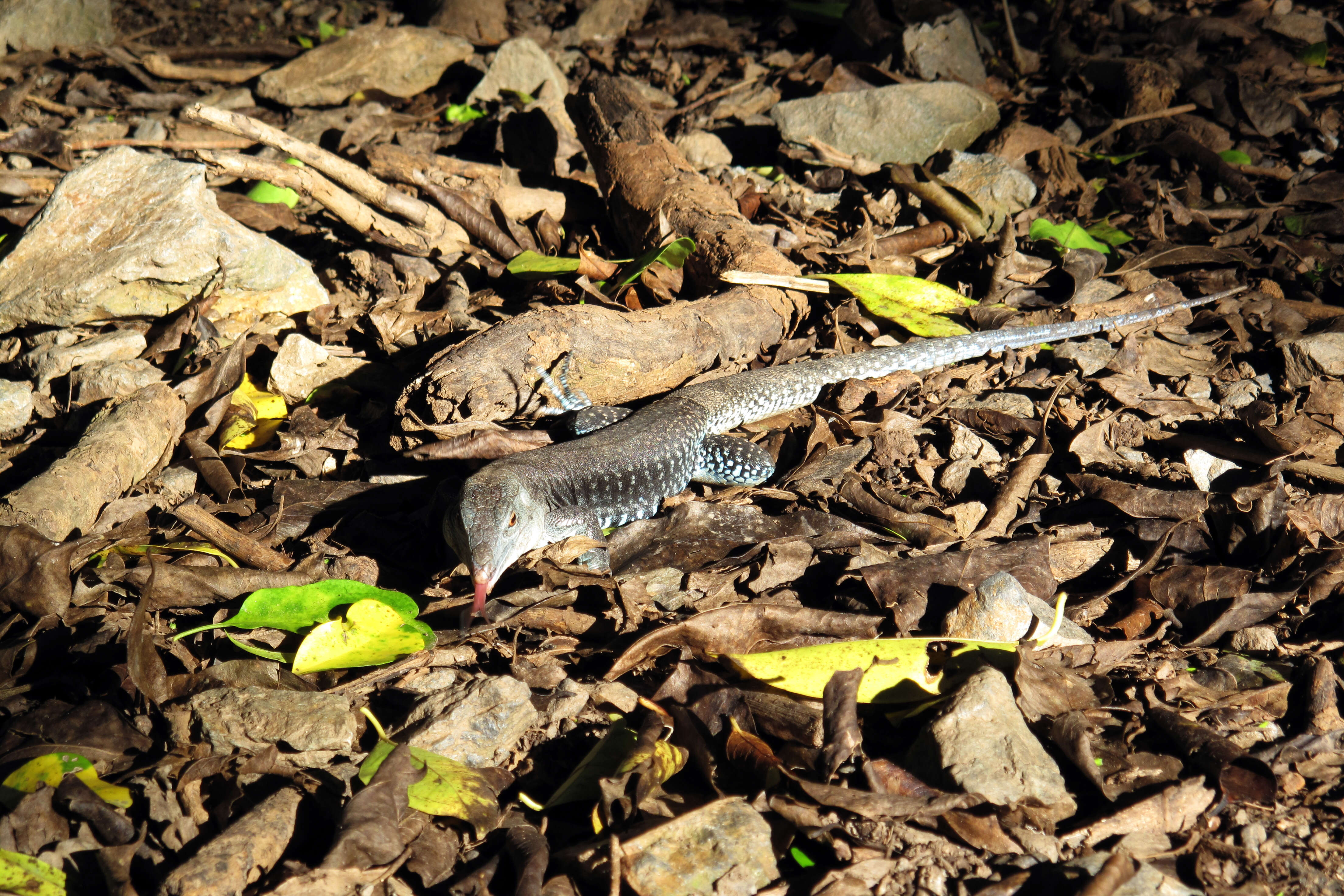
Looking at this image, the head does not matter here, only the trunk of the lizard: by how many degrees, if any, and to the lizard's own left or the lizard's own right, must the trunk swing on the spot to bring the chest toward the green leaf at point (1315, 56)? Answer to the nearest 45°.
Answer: approximately 180°

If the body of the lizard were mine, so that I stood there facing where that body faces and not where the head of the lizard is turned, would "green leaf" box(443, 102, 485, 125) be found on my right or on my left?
on my right

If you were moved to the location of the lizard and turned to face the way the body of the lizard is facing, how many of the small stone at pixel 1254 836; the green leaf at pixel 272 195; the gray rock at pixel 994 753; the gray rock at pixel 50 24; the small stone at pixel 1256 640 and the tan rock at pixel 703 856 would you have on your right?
2

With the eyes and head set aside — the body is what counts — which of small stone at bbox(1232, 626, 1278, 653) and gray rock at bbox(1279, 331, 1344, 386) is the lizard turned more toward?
the small stone

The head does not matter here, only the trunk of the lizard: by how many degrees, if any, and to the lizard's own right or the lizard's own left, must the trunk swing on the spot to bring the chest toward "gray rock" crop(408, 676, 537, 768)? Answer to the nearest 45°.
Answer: approximately 45° to the lizard's own left

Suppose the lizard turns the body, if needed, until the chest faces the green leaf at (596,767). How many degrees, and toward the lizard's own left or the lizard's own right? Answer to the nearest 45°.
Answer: approximately 45° to the lizard's own left

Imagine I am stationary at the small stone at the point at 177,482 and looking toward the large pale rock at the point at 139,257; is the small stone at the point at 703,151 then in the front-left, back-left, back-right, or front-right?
front-right

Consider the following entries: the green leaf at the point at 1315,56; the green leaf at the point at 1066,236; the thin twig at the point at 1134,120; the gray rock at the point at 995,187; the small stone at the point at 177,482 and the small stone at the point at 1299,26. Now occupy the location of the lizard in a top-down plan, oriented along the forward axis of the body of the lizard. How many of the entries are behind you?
5

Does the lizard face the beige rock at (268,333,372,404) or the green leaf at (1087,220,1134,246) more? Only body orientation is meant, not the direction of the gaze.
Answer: the beige rock

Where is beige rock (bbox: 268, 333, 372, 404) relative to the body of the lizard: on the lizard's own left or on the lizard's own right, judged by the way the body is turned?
on the lizard's own right

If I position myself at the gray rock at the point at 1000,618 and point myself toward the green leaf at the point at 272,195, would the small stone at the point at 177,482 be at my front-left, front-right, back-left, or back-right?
front-left

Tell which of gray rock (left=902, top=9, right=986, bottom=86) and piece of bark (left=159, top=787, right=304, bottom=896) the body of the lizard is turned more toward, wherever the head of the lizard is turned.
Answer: the piece of bark

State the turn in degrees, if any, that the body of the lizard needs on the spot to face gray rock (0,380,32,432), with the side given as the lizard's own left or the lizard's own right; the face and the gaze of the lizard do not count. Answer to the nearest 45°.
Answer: approximately 45° to the lizard's own right

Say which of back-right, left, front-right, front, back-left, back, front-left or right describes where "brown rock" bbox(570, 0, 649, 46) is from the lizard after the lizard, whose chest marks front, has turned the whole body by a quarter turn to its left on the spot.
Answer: back-left

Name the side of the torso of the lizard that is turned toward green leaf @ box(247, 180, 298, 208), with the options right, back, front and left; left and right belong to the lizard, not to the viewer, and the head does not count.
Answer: right

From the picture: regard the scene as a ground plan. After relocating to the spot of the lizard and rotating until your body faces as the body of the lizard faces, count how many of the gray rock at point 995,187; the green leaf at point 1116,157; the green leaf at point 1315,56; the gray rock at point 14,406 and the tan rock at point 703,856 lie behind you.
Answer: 3

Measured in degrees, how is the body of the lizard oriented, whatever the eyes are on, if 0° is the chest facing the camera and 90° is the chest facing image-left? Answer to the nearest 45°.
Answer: approximately 45°

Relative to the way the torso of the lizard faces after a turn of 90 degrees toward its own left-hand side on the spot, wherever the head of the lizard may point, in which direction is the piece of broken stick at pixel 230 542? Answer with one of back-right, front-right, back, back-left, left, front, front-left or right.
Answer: right

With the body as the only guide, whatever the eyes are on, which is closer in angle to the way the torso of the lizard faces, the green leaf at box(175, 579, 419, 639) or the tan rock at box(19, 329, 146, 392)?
the green leaf
